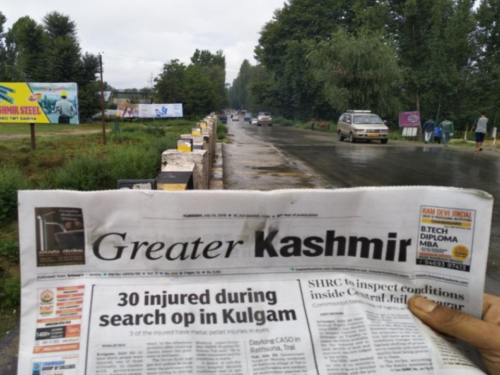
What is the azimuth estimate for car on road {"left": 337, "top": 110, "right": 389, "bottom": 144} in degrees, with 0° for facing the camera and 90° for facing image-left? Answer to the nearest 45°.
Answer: approximately 315°

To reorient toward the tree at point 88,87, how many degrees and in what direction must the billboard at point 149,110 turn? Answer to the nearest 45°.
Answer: approximately 90° to its right

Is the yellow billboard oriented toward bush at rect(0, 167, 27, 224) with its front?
yes

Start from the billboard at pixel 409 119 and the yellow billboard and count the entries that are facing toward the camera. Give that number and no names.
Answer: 2

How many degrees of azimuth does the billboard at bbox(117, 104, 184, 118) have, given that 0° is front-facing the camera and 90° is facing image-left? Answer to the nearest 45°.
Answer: approximately 0°

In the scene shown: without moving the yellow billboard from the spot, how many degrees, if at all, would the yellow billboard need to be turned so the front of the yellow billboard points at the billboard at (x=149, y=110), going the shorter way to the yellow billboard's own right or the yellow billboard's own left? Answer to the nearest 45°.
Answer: approximately 180°

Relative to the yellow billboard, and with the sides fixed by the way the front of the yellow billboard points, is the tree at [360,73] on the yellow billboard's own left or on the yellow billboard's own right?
on the yellow billboard's own left

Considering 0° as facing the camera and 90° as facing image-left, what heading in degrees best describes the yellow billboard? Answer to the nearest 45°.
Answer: approximately 0°

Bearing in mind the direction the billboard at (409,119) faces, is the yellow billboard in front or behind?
in front

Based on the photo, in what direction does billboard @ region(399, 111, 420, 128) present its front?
toward the camera

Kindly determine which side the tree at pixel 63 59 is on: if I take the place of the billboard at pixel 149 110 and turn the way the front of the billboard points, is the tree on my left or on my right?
on my right

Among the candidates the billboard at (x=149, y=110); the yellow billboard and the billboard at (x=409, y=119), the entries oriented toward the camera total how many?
3

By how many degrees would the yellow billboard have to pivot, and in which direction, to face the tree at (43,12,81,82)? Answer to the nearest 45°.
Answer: approximately 180°
